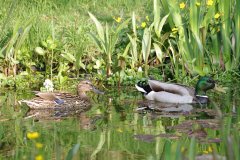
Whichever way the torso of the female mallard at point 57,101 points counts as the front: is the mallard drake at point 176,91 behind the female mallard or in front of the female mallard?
in front

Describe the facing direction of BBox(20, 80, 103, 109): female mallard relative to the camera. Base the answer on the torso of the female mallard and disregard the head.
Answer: to the viewer's right
